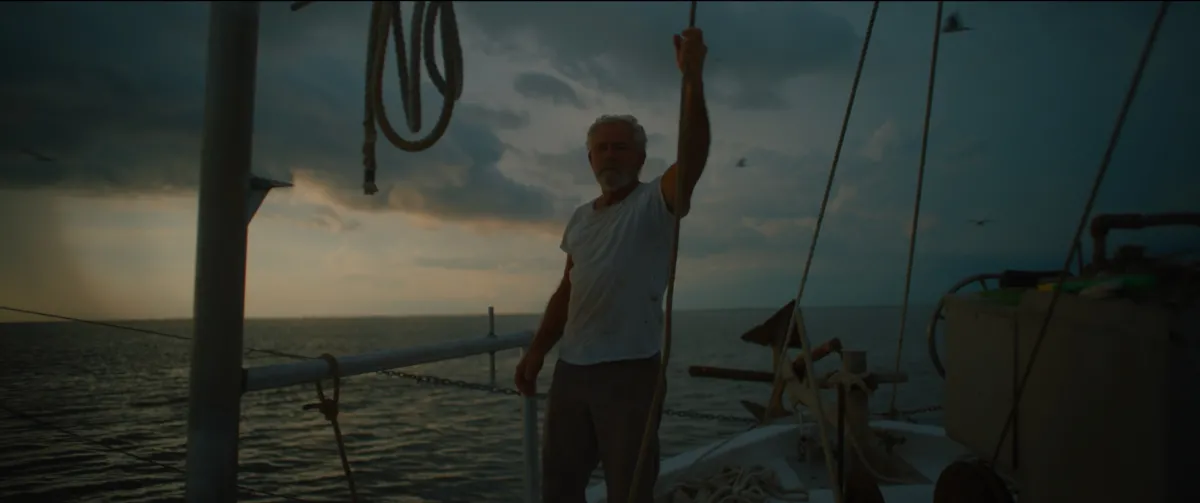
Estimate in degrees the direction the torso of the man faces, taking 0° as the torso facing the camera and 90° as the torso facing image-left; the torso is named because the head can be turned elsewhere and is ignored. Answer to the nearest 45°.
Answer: approximately 0°
